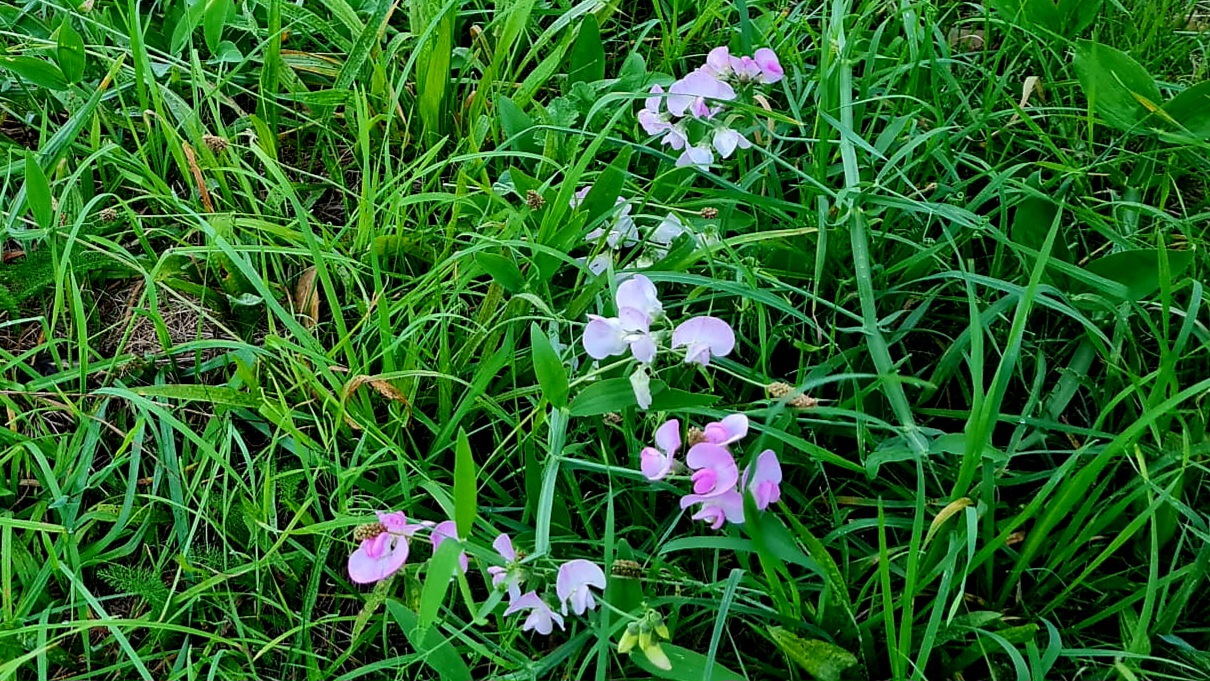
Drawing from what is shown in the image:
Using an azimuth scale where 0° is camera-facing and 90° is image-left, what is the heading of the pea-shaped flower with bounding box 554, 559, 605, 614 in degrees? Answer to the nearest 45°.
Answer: approximately 0°

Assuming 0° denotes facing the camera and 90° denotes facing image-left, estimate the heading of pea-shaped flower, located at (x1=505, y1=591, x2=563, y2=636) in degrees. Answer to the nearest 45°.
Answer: approximately 0°

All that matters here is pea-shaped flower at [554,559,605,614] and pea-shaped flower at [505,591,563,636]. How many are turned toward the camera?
2
